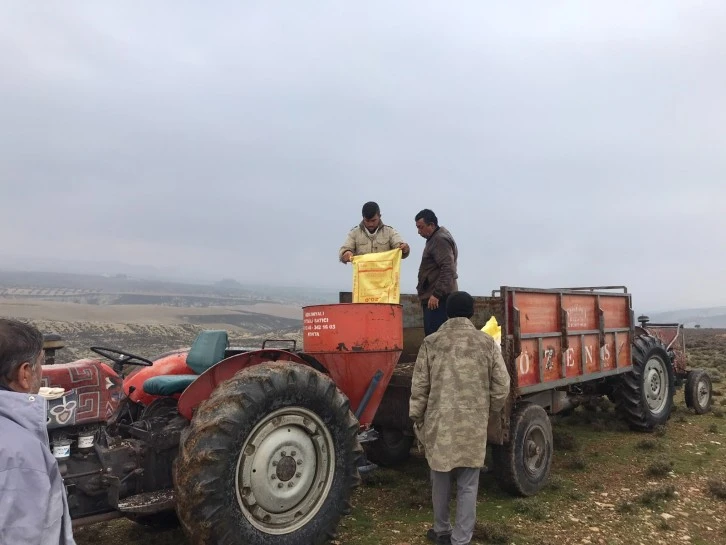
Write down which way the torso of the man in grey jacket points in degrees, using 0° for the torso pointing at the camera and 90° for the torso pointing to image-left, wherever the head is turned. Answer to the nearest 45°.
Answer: approximately 225°

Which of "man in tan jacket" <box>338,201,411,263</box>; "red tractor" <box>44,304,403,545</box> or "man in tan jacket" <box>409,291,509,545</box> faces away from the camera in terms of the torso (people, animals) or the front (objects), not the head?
"man in tan jacket" <box>409,291,509,545</box>

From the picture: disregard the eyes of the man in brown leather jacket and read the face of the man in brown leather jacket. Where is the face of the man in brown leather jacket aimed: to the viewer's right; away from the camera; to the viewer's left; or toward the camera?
to the viewer's left

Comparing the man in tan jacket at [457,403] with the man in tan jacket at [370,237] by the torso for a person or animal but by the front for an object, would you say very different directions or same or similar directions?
very different directions

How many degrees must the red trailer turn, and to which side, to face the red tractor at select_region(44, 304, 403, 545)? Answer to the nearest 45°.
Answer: approximately 180°

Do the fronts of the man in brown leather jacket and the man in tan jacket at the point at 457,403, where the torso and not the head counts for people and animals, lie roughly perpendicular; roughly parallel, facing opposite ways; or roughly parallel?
roughly perpendicular

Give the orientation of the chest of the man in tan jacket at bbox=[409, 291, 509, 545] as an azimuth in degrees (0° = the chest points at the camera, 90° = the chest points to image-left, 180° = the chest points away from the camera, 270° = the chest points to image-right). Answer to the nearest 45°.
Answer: approximately 180°

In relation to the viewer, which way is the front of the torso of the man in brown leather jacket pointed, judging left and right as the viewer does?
facing to the left of the viewer

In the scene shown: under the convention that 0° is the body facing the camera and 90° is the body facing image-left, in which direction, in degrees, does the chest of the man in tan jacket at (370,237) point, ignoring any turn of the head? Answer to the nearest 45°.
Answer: approximately 0°

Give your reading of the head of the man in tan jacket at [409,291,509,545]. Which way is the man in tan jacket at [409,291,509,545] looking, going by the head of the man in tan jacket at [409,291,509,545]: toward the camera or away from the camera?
away from the camera
